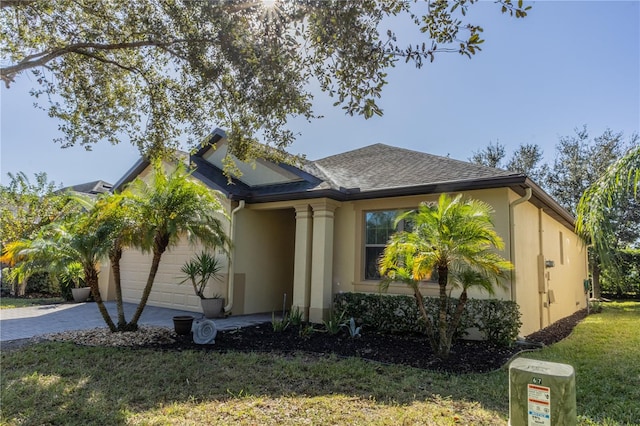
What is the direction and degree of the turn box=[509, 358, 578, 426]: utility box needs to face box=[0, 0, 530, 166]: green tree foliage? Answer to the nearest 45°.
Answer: approximately 135° to its right

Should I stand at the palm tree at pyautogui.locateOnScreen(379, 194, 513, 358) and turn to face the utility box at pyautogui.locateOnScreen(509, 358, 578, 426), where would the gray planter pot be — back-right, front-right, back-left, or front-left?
back-right

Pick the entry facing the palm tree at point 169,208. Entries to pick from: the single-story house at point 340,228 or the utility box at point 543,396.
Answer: the single-story house

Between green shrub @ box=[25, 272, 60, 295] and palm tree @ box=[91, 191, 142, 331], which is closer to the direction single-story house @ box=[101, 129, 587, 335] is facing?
the palm tree

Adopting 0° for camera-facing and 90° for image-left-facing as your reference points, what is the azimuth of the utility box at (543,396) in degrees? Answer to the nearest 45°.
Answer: approximately 0°

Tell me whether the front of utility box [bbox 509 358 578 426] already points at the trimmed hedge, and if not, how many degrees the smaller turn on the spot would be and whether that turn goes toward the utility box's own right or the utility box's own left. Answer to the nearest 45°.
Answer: approximately 180°

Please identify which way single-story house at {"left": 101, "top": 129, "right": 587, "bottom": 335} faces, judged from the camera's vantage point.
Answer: facing the viewer and to the left of the viewer

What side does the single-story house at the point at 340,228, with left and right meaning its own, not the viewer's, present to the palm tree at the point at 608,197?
left

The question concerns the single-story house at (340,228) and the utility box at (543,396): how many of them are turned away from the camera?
0

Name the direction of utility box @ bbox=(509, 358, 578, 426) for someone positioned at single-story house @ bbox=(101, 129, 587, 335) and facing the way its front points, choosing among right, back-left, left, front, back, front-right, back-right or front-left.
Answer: front-left

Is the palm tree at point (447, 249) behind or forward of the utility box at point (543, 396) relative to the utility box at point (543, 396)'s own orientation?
behind
